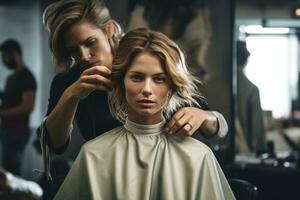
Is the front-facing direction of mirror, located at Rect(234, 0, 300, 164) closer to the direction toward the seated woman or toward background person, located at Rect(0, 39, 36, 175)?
the seated woman

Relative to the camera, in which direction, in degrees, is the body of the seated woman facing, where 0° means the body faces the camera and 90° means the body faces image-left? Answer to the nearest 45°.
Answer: approximately 0°

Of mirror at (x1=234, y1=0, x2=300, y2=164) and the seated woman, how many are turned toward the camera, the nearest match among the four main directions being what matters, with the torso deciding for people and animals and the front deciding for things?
2

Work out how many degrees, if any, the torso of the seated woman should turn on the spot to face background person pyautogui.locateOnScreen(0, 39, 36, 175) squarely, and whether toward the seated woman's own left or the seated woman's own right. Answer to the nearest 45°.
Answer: approximately 135° to the seated woman's own right

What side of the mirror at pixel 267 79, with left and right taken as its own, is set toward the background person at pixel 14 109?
right

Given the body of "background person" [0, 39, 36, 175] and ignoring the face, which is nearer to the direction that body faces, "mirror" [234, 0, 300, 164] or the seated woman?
the seated woman

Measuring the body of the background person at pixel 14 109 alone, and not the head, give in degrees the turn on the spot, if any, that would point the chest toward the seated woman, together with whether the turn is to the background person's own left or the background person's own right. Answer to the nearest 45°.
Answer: approximately 90° to the background person's own left

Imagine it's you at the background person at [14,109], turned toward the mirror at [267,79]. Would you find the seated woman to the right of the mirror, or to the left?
right
